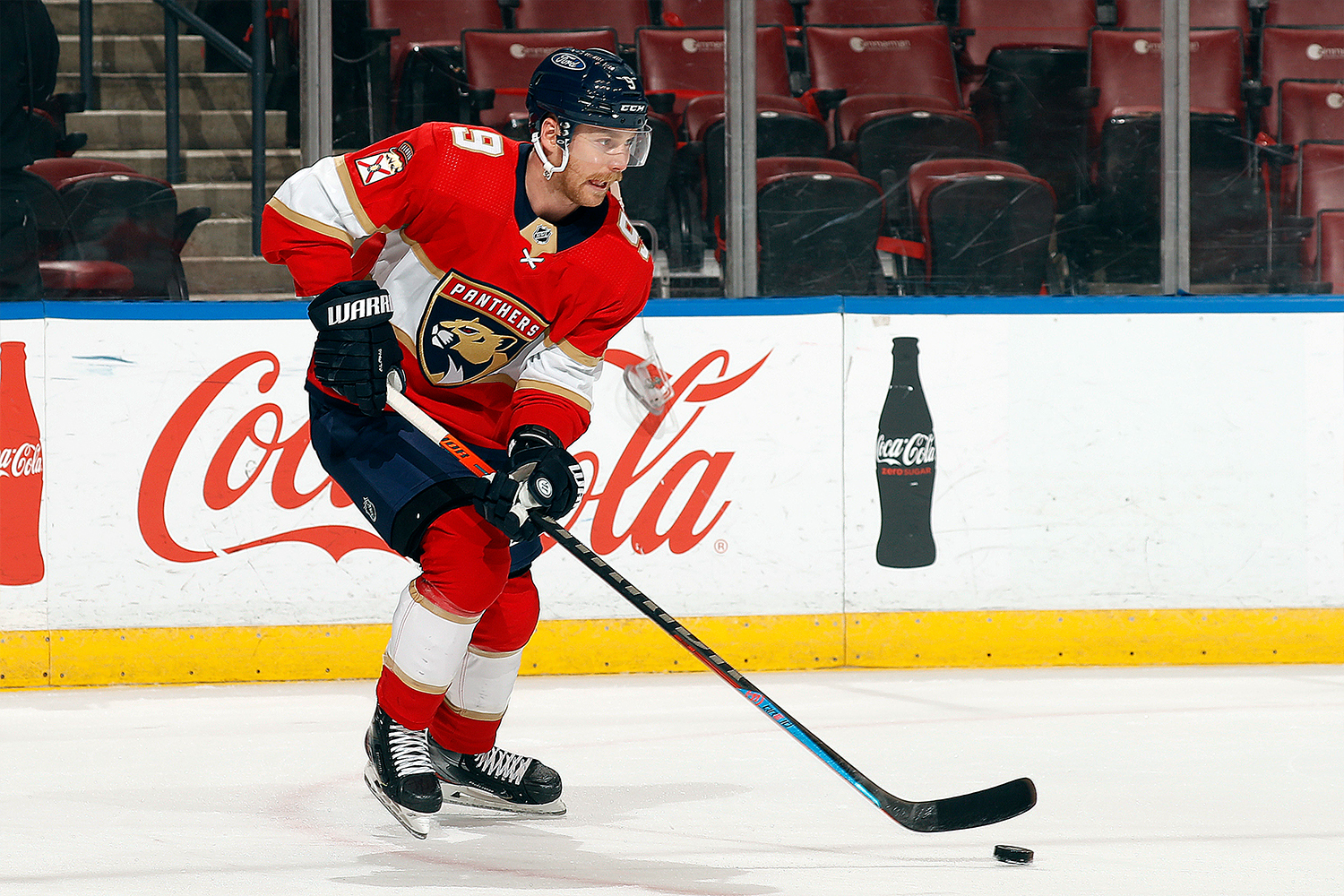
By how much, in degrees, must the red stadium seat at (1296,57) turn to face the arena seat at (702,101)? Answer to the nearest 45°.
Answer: approximately 45° to its right

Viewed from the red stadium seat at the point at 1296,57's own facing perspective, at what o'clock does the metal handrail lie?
The metal handrail is roughly at 2 o'clock from the red stadium seat.
